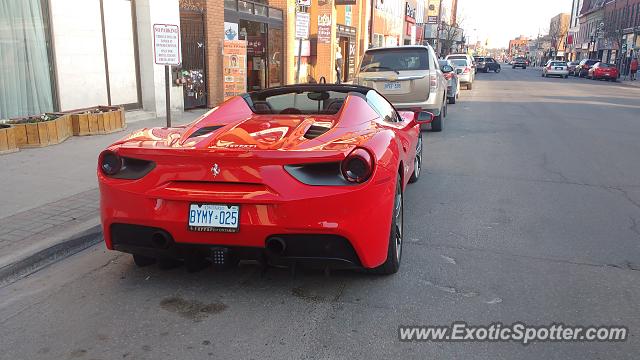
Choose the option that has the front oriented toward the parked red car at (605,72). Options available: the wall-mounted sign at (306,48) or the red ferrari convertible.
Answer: the red ferrari convertible

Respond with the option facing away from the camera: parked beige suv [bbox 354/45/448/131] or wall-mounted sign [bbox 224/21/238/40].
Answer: the parked beige suv

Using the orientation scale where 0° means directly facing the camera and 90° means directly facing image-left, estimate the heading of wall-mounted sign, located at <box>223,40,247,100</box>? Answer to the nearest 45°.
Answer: approximately 315°

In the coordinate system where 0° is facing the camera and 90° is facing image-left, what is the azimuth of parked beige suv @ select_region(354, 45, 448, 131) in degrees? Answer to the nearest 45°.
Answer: approximately 180°

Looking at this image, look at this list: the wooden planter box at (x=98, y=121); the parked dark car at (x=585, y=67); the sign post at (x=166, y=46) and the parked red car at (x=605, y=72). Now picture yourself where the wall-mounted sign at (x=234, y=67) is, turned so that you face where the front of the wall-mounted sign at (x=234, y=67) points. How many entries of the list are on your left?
2

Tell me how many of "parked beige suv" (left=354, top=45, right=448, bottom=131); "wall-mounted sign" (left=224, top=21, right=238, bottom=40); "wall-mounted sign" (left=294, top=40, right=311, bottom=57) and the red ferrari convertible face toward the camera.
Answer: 2

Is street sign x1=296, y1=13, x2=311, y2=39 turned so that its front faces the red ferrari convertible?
yes

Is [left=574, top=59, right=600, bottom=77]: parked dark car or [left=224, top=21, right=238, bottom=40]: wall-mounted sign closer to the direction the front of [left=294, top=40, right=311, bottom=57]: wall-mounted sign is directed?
the wall-mounted sign

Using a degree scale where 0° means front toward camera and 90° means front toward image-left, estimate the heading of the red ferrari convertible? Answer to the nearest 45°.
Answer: approximately 225°

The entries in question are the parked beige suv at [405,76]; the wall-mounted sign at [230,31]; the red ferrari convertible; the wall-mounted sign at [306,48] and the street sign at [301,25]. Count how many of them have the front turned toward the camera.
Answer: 3
